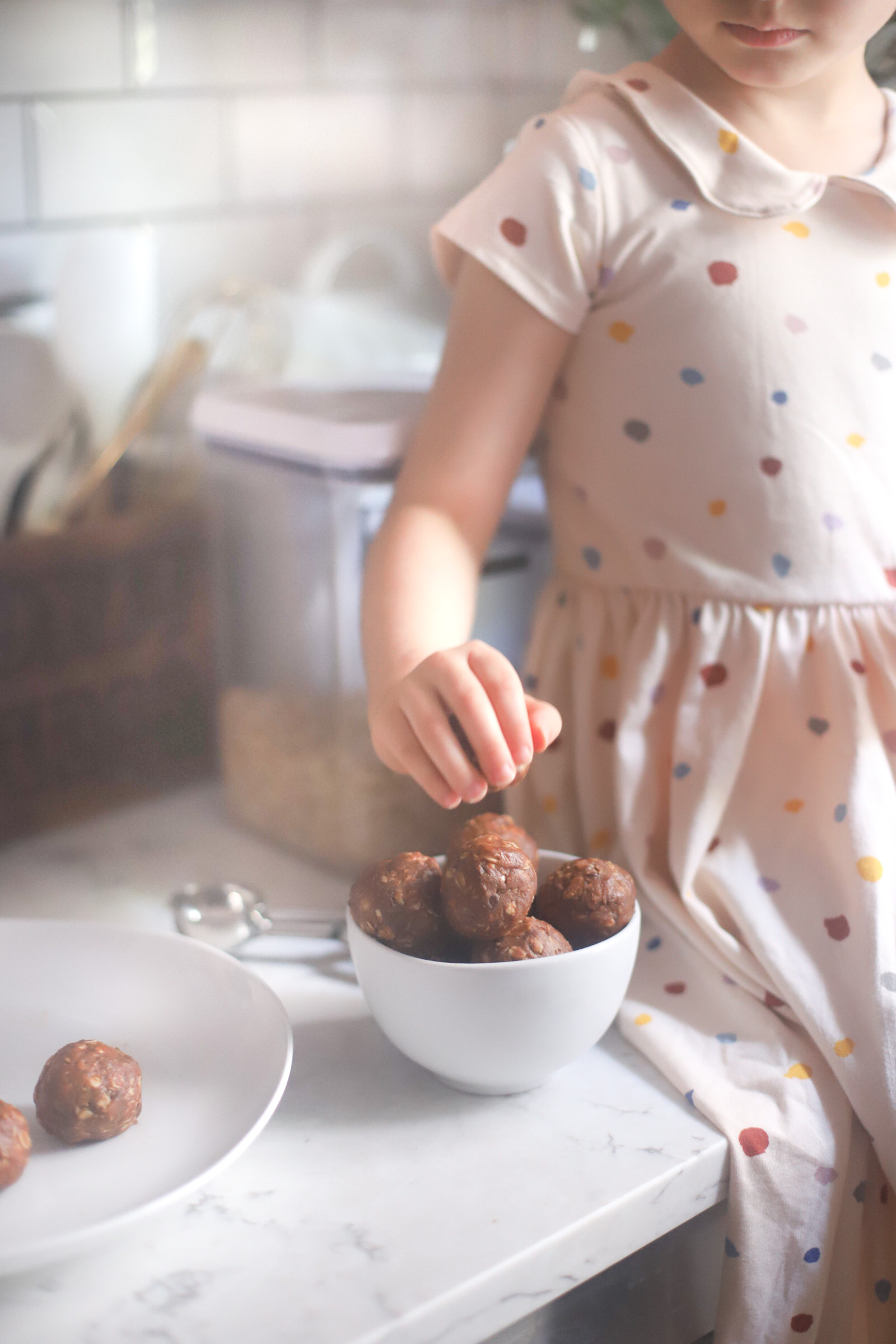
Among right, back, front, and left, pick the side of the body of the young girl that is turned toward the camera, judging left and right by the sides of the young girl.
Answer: front
